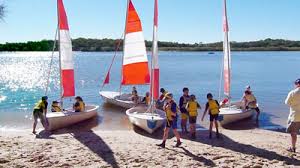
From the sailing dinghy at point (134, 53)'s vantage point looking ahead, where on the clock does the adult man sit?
The adult man is roughly at 7 o'clock from the sailing dinghy.

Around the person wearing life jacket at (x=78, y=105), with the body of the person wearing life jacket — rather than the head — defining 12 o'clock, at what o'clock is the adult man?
The adult man is roughly at 8 o'clock from the person wearing life jacket.

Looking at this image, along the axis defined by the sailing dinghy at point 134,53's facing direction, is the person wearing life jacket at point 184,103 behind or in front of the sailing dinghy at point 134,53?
behind

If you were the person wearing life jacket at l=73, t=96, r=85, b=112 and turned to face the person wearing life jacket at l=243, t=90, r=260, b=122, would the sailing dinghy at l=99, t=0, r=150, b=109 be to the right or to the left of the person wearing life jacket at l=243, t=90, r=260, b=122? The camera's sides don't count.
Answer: left

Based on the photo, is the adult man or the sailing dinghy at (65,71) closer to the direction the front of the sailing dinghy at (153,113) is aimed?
the adult man

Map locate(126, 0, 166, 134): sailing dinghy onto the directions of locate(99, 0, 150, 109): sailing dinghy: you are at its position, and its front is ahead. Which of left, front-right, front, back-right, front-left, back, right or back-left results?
back-left

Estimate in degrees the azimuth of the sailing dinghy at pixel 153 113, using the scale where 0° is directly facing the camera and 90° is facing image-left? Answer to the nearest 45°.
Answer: approximately 0°

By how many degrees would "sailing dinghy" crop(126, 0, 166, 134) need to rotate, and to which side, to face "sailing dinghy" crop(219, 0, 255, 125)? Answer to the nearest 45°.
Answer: approximately 135° to its left

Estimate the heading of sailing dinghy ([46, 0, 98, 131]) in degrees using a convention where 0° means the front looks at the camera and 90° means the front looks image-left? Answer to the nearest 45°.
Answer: approximately 45°
